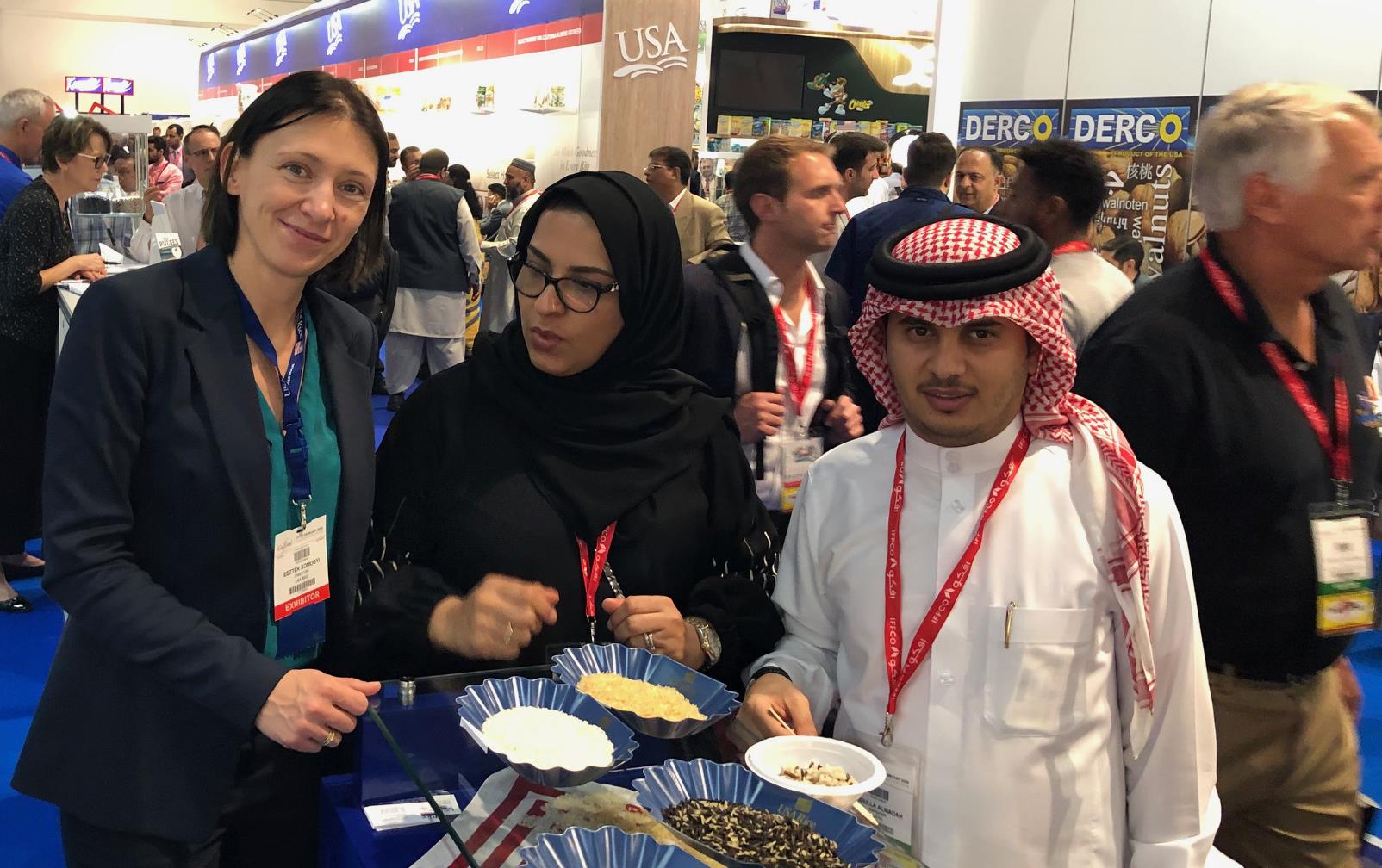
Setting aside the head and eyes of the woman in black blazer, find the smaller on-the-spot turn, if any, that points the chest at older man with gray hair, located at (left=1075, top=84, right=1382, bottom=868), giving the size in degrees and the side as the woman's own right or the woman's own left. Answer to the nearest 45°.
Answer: approximately 45° to the woman's own left

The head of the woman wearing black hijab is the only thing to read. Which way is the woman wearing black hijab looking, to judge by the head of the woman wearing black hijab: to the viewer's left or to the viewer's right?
to the viewer's left

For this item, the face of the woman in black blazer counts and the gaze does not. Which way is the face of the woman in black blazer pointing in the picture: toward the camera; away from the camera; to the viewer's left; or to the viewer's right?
toward the camera

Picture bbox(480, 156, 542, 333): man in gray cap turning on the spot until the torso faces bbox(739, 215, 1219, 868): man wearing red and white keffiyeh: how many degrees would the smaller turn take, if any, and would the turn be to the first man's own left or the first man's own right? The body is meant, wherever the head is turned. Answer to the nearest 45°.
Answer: approximately 90° to the first man's own left

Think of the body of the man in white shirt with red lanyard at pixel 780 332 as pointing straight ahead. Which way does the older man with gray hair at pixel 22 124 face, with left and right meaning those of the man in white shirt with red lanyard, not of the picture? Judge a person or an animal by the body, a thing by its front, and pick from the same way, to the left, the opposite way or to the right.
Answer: to the left

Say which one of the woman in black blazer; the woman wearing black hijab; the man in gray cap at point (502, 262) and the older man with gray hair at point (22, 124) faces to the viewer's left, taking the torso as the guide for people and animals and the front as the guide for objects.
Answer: the man in gray cap

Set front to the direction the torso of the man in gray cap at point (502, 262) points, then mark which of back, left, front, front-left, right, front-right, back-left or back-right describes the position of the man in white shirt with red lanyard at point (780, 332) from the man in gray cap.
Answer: left

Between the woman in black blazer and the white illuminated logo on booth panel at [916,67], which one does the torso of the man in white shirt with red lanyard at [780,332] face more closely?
the woman in black blazer

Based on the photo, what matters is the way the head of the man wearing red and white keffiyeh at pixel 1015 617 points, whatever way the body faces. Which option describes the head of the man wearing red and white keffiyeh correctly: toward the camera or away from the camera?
toward the camera

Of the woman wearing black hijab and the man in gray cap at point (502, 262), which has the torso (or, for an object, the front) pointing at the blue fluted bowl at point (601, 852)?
the woman wearing black hijab

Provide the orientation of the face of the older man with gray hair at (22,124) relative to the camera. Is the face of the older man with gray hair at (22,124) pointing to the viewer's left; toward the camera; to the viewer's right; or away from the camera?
to the viewer's right

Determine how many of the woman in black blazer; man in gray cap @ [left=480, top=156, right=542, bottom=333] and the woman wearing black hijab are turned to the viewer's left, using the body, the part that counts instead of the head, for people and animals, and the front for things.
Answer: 1

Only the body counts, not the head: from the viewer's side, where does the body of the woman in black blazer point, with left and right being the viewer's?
facing the viewer and to the right of the viewer

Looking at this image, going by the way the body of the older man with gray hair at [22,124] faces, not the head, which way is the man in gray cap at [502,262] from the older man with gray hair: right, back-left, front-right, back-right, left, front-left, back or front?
front-left

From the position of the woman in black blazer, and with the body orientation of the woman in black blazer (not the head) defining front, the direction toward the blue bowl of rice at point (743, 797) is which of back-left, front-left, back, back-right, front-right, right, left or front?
front

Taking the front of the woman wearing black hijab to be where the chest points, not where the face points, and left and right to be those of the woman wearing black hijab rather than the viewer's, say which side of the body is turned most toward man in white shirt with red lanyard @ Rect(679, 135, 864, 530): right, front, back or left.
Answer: back

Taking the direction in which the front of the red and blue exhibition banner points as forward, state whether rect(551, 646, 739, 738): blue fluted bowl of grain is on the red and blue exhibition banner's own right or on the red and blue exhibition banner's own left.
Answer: on the red and blue exhibition banner's own left

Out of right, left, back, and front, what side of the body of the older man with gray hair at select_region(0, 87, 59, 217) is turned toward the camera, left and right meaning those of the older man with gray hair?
right

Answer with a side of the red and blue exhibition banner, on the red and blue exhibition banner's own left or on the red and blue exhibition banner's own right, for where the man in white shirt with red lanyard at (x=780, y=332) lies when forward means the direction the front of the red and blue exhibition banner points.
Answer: on the red and blue exhibition banner's own left

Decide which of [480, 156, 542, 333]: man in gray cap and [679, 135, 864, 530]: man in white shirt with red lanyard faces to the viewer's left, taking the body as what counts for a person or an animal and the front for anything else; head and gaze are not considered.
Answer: the man in gray cap

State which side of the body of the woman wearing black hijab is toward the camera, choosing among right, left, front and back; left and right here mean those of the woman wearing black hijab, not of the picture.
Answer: front

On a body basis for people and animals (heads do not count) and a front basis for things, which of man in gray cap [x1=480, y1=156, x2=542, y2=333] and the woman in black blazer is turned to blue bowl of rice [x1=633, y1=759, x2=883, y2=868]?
the woman in black blazer
